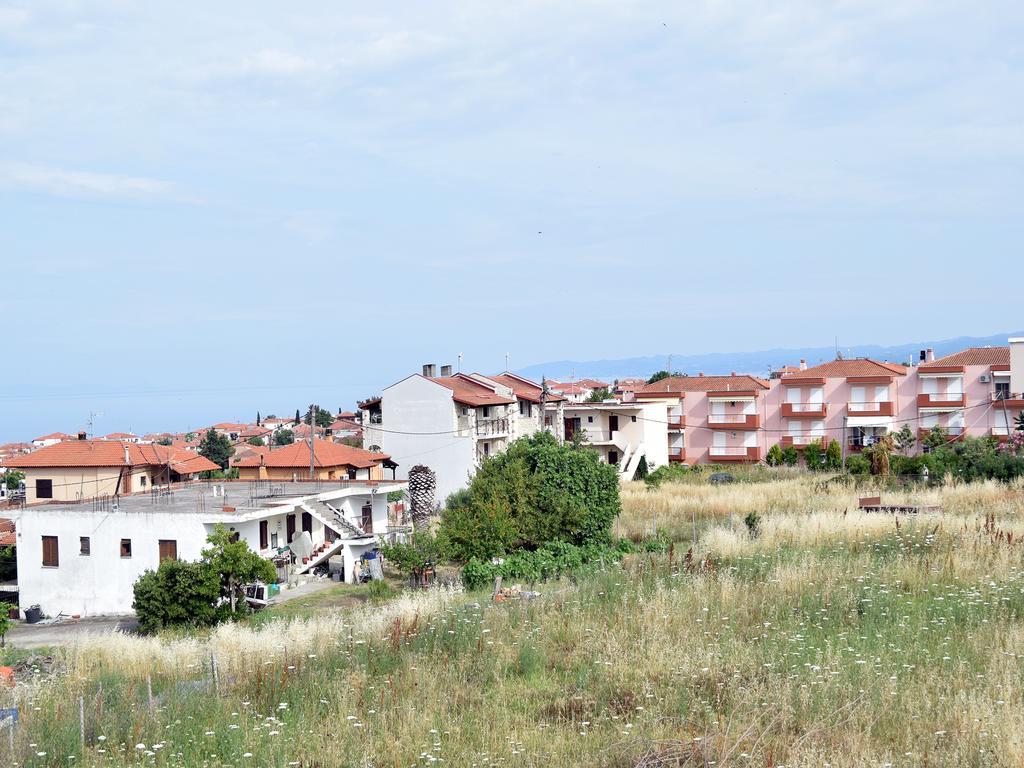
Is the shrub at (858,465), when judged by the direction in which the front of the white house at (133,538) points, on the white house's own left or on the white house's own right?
on the white house's own left

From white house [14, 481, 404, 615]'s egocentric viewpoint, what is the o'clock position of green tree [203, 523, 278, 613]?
The green tree is roughly at 1 o'clock from the white house.

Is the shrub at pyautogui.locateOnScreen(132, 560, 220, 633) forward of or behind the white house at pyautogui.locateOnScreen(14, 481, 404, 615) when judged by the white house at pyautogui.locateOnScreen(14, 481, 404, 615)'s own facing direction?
forward

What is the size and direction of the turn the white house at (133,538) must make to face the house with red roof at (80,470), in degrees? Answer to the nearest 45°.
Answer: approximately 135° to its left

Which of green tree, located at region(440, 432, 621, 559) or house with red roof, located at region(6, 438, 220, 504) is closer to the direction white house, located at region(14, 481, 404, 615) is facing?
the green tree

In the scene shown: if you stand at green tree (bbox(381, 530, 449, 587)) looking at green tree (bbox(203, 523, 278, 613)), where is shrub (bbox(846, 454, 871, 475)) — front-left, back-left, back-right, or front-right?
back-right

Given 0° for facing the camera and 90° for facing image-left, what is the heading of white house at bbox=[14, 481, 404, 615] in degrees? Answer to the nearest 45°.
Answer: approximately 315°

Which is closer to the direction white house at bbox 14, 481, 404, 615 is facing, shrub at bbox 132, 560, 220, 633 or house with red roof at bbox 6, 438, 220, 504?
the shrub
